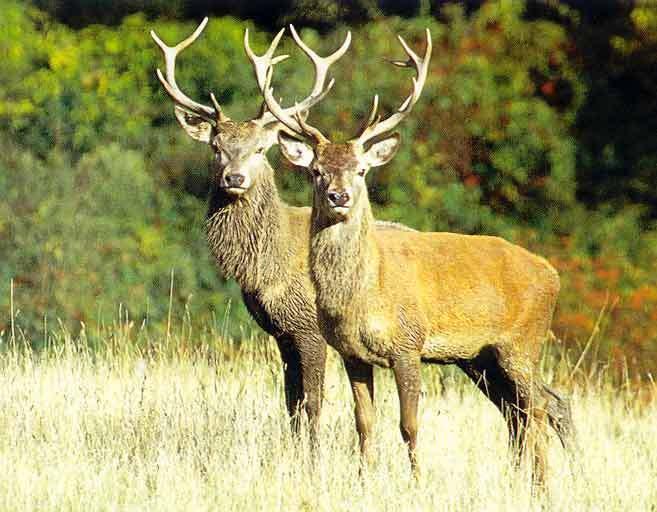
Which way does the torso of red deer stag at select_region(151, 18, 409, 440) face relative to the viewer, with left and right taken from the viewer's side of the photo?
facing the viewer and to the left of the viewer

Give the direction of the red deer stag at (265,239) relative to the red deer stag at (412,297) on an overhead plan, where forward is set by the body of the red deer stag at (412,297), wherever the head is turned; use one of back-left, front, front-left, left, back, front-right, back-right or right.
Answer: right

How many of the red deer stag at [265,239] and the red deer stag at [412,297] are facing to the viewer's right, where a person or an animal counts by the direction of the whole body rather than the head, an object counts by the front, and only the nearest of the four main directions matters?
0

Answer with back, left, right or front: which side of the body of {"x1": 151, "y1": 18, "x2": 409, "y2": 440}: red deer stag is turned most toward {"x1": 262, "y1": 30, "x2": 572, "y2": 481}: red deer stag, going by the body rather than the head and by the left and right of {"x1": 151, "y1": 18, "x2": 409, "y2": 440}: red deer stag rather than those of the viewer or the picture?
left
